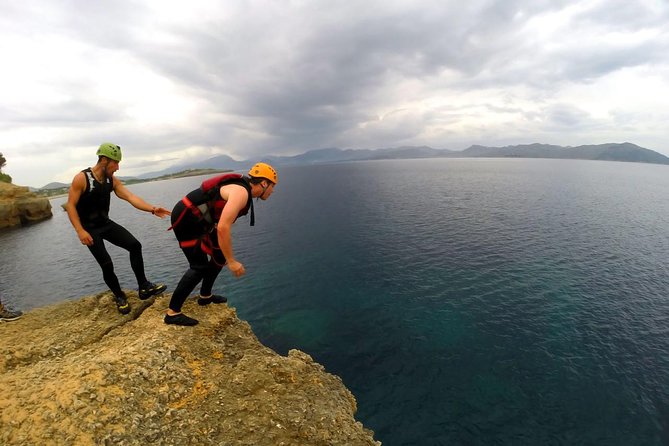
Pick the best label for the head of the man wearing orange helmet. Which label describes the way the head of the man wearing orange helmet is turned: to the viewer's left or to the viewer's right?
to the viewer's right

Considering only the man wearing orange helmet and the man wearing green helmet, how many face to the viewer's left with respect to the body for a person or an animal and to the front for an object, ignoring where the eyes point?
0

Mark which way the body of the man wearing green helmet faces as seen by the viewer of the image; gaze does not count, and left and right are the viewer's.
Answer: facing the viewer and to the right of the viewer

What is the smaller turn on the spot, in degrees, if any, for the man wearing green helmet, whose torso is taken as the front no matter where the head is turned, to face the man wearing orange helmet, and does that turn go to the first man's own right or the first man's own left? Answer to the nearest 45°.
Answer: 0° — they already face them

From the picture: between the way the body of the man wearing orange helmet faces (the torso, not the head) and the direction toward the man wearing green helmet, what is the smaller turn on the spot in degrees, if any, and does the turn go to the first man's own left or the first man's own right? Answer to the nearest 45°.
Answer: approximately 135° to the first man's own left

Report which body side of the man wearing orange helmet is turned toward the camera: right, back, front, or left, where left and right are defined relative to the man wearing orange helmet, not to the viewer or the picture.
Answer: right
